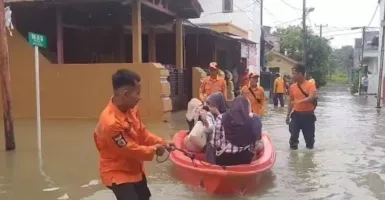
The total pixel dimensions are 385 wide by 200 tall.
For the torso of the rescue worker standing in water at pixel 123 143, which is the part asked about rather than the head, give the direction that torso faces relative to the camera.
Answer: to the viewer's right

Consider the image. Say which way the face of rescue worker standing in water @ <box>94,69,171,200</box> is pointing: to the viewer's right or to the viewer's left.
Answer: to the viewer's right

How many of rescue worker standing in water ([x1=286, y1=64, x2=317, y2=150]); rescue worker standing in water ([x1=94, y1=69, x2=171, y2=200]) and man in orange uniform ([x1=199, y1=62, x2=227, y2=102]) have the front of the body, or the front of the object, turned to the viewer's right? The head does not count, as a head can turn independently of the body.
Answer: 1

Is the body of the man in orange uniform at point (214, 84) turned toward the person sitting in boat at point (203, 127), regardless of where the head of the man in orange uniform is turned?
yes

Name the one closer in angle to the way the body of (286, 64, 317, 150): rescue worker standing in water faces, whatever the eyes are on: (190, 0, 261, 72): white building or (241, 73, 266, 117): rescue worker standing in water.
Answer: the rescue worker standing in water

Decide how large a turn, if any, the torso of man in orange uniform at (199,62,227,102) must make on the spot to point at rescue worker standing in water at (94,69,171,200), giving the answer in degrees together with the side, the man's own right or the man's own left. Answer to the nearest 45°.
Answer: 0° — they already face them

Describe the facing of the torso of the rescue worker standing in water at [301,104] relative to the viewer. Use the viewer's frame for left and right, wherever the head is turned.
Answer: facing the viewer and to the left of the viewer

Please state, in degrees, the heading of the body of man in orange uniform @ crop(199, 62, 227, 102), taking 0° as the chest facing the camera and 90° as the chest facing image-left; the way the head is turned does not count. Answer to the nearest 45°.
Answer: approximately 0°

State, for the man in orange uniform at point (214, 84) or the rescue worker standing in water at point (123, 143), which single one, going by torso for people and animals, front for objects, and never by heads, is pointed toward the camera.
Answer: the man in orange uniform

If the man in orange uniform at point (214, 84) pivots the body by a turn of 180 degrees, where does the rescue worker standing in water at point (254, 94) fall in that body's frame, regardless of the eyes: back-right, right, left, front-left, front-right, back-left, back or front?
back-right

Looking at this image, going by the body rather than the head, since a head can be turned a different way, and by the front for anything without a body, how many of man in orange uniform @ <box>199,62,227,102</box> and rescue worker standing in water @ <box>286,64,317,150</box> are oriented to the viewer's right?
0

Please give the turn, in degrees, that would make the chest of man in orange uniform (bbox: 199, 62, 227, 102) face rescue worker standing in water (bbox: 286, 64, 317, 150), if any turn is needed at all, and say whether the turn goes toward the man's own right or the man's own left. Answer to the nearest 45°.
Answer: approximately 45° to the man's own left
